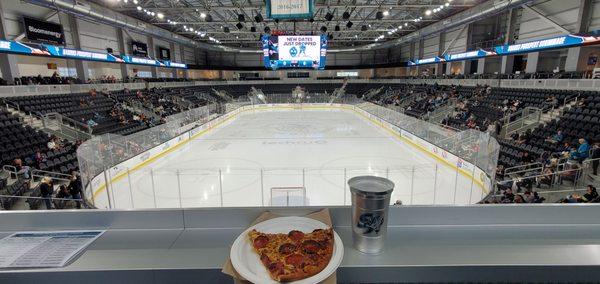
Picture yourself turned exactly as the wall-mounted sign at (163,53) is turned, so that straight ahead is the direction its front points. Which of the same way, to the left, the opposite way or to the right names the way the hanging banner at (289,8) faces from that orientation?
to the right

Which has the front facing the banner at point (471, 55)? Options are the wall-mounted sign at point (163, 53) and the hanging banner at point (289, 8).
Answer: the wall-mounted sign

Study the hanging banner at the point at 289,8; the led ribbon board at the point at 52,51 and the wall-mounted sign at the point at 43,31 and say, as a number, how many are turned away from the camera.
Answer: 0

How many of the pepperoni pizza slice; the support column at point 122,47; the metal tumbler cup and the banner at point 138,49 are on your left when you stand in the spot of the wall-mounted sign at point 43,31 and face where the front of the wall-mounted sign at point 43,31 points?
2

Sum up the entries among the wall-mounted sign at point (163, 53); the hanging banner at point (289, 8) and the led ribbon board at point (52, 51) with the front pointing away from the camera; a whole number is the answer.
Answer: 0

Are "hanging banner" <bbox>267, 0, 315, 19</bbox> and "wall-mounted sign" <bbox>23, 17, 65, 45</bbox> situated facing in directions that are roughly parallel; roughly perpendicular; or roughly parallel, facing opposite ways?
roughly perpendicular

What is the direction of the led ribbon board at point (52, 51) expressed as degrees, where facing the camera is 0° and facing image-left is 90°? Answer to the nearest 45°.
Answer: approximately 315°

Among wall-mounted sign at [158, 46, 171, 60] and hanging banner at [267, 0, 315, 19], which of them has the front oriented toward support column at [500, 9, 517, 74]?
the wall-mounted sign

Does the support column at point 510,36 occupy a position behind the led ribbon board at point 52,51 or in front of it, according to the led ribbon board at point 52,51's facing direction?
in front

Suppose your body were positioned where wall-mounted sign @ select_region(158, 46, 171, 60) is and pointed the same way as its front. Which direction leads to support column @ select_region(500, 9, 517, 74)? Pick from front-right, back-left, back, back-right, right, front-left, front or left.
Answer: front

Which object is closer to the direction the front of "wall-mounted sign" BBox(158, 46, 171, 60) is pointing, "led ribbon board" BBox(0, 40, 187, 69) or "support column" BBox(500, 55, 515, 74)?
the support column

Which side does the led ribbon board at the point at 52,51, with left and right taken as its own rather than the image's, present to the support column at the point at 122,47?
left

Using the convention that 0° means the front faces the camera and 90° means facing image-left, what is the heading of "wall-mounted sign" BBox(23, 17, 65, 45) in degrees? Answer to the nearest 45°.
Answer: approximately 315°

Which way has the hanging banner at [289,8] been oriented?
toward the camera

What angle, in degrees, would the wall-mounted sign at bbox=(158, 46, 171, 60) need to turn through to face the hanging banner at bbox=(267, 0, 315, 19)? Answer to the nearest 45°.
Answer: approximately 45° to its right

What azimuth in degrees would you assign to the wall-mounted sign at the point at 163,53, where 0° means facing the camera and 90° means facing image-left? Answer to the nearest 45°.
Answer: approximately 315°

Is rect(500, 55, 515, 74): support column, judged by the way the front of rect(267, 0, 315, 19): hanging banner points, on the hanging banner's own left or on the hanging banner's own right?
on the hanging banner's own left

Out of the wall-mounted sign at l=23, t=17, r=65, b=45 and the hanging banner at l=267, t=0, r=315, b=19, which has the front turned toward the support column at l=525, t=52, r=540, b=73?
the wall-mounted sign

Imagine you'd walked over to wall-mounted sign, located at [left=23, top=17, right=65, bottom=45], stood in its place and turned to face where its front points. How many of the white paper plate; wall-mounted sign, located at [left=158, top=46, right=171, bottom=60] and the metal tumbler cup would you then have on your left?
1
